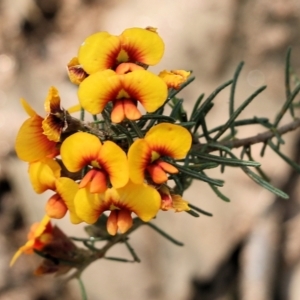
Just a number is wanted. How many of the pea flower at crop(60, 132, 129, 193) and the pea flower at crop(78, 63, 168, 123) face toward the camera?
2

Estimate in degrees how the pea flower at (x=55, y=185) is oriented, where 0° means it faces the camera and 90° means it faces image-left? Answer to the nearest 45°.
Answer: approximately 45°

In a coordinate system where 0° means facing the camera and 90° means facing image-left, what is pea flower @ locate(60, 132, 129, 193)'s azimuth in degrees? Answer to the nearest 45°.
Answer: approximately 0°

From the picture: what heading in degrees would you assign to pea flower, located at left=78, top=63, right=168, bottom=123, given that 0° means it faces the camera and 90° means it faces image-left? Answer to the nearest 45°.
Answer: approximately 0°
